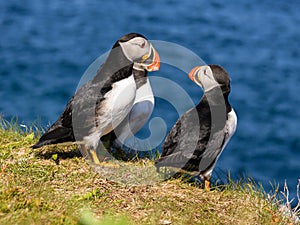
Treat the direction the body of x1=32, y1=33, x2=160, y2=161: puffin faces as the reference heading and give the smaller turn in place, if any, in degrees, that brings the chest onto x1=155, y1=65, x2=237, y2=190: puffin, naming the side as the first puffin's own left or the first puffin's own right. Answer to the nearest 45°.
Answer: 0° — it already faces it

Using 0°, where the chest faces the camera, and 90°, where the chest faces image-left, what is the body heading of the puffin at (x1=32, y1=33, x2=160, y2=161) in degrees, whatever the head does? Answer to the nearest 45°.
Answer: approximately 270°
